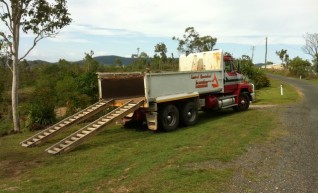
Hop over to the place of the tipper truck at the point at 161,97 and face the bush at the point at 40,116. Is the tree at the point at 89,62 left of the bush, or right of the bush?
right

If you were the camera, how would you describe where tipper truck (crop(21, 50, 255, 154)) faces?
facing away from the viewer and to the right of the viewer

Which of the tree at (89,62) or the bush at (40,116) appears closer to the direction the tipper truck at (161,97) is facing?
the tree

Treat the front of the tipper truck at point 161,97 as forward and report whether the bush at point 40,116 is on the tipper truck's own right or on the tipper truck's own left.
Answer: on the tipper truck's own left

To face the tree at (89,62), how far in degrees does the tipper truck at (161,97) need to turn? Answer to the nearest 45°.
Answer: approximately 45° to its left
